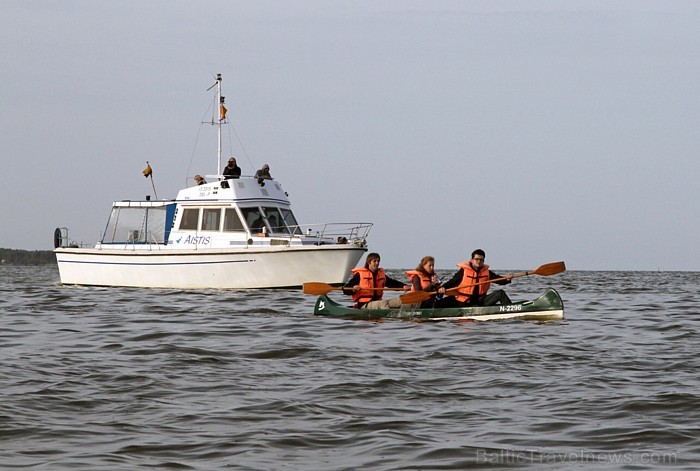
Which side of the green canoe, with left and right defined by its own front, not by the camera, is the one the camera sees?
right

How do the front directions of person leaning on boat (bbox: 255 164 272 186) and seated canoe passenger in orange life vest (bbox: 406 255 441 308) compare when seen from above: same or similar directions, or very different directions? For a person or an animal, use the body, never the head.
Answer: same or similar directions

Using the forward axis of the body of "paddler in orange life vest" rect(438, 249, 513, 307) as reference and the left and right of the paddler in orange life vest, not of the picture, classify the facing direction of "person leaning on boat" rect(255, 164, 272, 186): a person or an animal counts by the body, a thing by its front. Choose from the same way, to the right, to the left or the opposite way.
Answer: the same way

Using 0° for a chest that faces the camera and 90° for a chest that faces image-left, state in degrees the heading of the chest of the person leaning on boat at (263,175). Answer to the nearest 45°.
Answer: approximately 315°

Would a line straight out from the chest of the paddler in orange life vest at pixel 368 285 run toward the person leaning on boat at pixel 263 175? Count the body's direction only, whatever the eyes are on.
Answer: no

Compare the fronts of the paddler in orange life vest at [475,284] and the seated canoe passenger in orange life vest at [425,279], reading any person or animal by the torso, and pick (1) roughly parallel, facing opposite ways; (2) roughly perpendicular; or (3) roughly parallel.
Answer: roughly parallel

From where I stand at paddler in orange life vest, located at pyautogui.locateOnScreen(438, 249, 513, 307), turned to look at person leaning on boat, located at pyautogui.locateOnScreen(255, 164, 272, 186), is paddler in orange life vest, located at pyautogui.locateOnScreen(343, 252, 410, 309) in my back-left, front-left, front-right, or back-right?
front-left

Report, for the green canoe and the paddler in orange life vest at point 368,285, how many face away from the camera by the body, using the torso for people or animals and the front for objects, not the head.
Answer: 0
